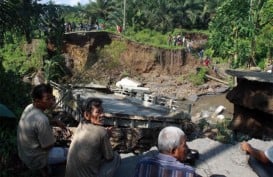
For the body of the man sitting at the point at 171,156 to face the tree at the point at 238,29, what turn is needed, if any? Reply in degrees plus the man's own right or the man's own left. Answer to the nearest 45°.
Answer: approximately 45° to the man's own left

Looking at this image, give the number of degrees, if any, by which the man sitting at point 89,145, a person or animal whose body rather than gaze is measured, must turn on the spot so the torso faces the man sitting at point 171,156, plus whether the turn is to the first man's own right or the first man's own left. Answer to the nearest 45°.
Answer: approximately 90° to the first man's own right

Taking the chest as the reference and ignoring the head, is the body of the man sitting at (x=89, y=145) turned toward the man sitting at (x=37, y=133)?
no

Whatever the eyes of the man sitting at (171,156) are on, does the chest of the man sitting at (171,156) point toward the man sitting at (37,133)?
no

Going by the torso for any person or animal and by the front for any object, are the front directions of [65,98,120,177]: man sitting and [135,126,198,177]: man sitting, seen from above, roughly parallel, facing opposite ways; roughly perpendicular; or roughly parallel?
roughly parallel

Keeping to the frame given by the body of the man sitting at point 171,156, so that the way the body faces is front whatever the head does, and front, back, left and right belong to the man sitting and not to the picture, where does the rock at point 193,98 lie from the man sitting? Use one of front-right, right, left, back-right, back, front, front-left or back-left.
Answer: front-left

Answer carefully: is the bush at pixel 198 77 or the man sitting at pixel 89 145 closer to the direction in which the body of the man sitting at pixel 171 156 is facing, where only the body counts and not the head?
the bush

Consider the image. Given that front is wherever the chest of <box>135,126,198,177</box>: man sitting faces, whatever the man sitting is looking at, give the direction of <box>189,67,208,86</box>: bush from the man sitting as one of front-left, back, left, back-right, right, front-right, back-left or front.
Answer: front-left

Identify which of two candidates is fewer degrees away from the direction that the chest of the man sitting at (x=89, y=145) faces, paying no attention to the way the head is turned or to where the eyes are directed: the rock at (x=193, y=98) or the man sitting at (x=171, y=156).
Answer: the rock

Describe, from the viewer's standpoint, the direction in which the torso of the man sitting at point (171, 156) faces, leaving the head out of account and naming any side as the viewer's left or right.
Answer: facing away from the viewer and to the right of the viewer

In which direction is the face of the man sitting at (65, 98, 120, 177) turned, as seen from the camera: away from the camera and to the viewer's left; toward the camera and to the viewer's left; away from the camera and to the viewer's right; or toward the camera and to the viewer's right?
toward the camera and to the viewer's right
